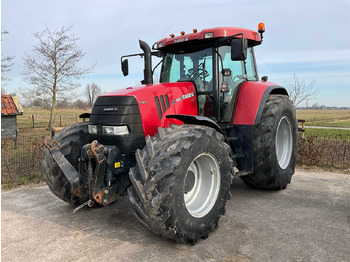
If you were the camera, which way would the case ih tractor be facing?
facing the viewer and to the left of the viewer

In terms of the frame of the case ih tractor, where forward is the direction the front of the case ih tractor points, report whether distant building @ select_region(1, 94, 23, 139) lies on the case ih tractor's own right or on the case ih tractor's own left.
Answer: on the case ih tractor's own right
